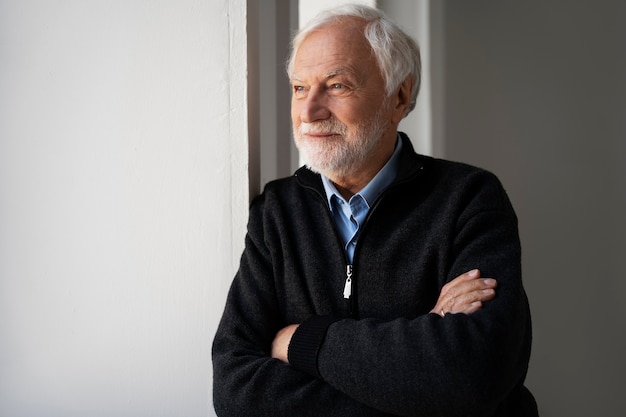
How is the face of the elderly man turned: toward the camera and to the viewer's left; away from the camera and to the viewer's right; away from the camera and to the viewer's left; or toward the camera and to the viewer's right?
toward the camera and to the viewer's left

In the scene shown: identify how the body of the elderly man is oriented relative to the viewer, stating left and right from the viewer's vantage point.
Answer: facing the viewer and to the left of the viewer
